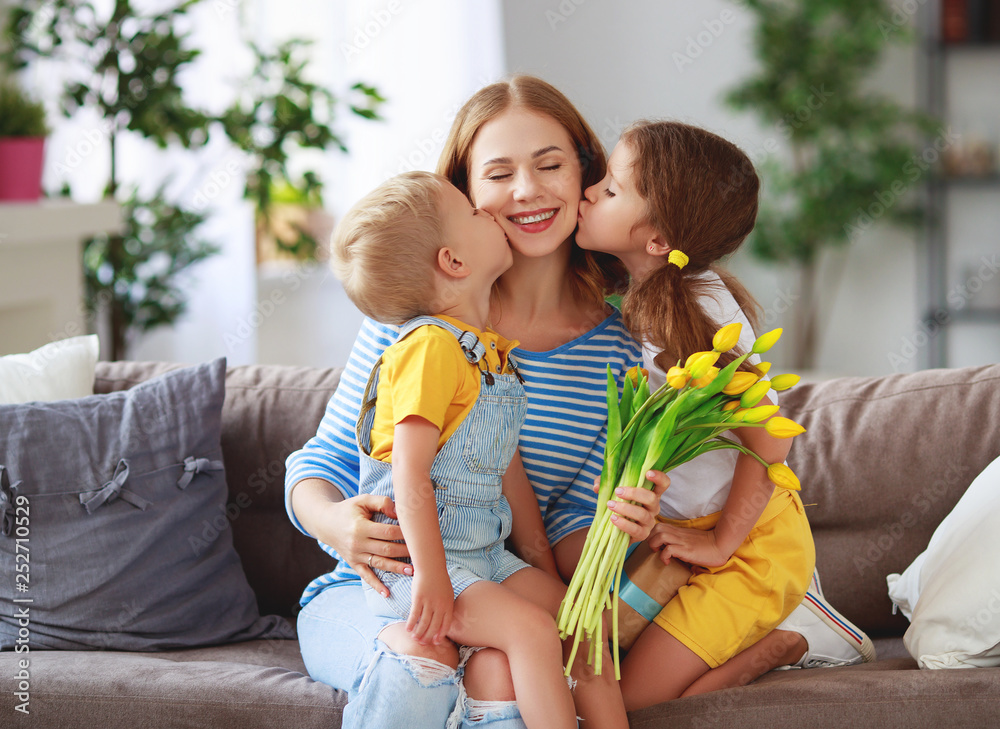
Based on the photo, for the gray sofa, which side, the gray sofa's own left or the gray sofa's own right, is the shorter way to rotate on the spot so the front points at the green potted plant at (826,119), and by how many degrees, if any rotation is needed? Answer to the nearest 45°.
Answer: approximately 180°

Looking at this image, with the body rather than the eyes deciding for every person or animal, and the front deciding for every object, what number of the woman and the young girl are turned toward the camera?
1

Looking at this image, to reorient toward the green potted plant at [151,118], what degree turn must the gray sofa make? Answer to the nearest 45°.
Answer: approximately 135° to its right

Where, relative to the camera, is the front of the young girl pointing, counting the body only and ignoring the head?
to the viewer's left

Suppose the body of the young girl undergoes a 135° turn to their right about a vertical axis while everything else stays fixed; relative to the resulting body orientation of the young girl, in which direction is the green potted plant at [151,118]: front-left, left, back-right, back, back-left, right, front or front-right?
left

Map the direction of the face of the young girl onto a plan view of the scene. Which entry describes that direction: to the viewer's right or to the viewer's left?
to the viewer's left

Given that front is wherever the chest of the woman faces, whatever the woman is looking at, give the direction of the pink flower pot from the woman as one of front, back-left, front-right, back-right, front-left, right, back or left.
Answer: back-right
